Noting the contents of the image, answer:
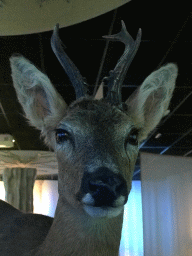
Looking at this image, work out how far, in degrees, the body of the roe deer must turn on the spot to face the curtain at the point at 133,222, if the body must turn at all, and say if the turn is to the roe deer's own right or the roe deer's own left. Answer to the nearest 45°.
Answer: approximately 135° to the roe deer's own left

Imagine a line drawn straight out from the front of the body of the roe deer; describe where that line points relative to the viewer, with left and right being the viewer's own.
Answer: facing the viewer and to the right of the viewer
